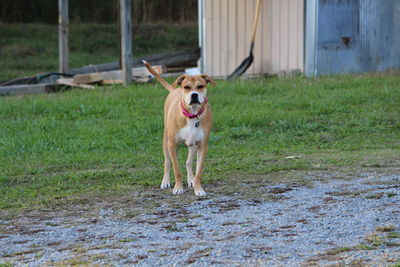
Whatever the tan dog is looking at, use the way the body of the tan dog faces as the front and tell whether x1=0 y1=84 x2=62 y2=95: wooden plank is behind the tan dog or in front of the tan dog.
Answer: behind

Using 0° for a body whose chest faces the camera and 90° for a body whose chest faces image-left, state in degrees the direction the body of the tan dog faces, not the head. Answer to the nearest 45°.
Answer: approximately 0°

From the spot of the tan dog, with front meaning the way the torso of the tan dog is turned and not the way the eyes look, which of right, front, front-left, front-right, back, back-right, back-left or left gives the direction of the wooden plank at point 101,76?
back

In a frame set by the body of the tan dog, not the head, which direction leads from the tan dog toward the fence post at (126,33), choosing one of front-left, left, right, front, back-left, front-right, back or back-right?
back

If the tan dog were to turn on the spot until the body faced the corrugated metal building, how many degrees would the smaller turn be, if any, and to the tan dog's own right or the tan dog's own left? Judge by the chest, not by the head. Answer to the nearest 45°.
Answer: approximately 180°

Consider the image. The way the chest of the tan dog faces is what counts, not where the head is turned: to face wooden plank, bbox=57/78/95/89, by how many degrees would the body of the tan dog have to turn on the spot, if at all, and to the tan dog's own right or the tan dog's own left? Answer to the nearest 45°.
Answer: approximately 180°

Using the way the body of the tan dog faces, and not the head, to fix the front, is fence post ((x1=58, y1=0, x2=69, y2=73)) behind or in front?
behind

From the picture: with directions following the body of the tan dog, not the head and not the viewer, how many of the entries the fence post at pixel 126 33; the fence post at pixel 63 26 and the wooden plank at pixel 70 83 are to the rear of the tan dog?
3
